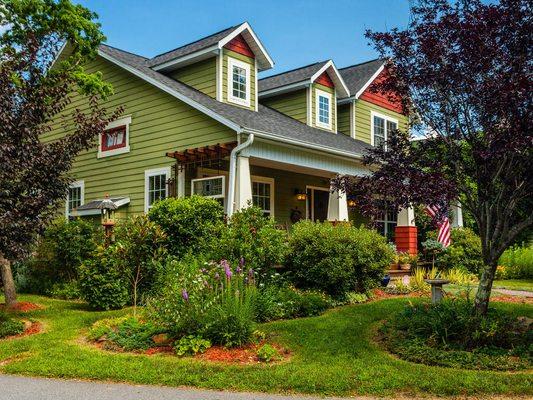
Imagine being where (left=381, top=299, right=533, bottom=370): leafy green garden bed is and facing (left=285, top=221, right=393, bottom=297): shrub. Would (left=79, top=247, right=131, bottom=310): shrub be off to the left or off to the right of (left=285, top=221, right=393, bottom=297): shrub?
left

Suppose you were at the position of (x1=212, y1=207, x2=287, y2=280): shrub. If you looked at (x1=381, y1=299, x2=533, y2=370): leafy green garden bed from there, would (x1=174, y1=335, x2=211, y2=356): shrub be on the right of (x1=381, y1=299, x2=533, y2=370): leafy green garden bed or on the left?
right

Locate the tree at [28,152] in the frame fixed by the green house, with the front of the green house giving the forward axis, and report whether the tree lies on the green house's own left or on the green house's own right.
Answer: on the green house's own right
